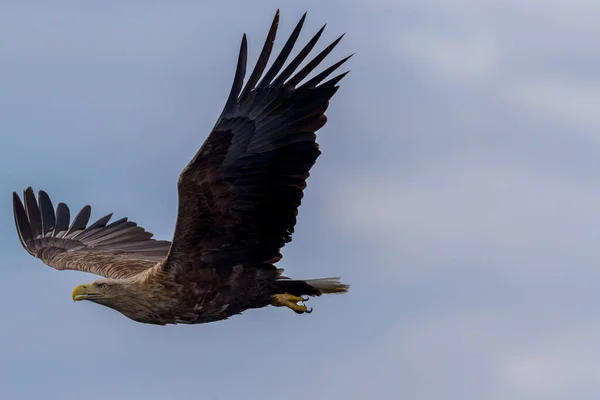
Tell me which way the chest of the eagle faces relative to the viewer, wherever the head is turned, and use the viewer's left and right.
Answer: facing to the left of the viewer
